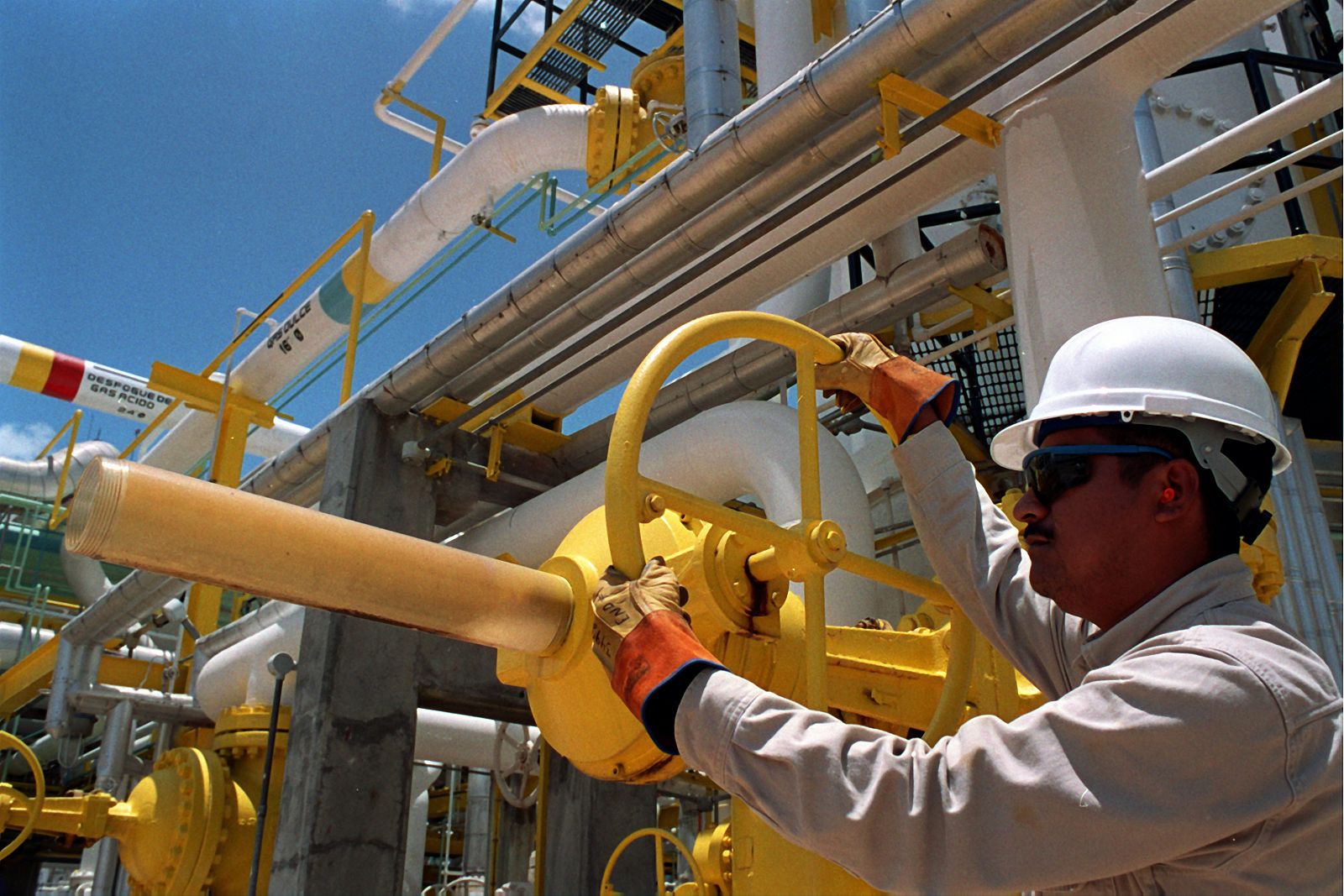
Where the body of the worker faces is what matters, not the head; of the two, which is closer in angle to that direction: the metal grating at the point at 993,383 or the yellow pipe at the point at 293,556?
the yellow pipe

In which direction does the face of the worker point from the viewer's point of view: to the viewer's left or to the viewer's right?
to the viewer's left

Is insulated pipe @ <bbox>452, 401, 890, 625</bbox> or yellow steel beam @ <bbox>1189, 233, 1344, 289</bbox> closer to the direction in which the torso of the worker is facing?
the insulated pipe

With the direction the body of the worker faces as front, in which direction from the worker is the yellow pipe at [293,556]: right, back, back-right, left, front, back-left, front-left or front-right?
front

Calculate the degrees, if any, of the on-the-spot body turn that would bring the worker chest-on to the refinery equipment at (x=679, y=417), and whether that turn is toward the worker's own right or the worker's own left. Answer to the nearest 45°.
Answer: approximately 45° to the worker's own right

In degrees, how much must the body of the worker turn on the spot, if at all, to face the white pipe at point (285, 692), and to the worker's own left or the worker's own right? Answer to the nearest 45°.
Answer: approximately 45° to the worker's own right

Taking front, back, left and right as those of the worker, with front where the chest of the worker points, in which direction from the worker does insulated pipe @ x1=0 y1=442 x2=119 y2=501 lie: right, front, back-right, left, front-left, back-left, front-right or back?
front-right

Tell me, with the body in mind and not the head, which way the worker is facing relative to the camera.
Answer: to the viewer's left

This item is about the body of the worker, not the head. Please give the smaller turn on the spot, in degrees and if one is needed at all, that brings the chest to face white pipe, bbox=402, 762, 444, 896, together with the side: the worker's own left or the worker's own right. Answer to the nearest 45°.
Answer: approximately 45° to the worker's own right

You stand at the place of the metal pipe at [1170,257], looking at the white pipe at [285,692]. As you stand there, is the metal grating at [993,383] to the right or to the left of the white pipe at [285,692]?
right

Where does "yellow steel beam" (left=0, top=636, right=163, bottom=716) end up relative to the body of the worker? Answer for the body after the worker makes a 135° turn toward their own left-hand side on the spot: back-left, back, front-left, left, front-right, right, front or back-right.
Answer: back
